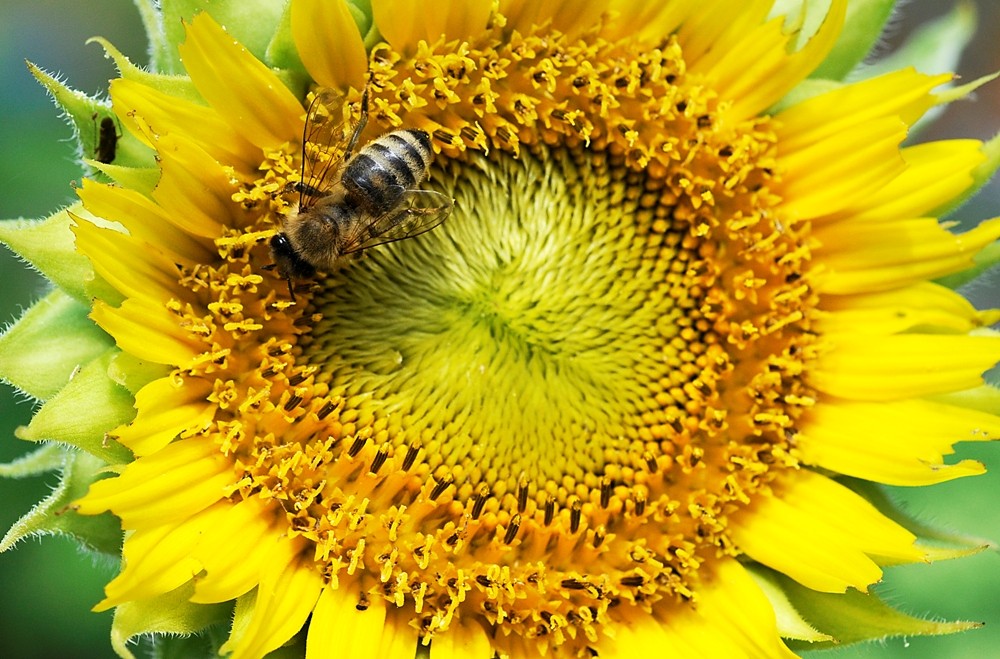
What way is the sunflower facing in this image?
toward the camera
